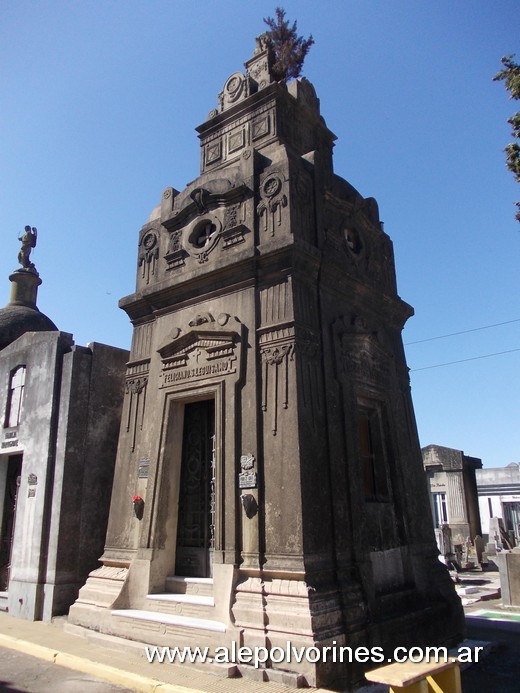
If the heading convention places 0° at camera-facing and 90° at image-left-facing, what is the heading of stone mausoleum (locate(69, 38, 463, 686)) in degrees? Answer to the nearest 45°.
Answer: approximately 45°

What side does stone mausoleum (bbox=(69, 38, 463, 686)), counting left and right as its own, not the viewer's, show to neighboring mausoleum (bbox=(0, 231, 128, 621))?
right

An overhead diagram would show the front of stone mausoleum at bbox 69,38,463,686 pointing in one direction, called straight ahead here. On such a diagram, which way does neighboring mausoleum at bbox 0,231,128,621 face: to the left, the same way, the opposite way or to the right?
the same way

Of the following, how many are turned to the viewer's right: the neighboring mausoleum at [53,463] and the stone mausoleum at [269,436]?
0

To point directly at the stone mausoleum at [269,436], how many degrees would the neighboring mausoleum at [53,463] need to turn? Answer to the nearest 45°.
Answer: approximately 90° to its left
